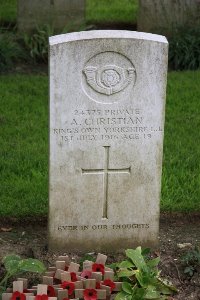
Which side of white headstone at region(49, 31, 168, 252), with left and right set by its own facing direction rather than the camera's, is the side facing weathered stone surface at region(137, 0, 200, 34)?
back

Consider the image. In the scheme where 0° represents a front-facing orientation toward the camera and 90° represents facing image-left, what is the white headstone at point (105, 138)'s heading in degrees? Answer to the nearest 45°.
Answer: approximately 0°

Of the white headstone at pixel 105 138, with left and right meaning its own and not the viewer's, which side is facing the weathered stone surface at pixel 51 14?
back
